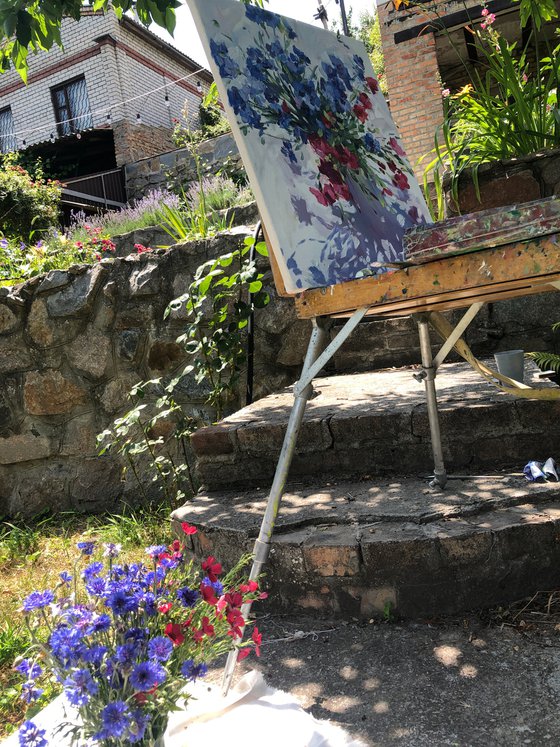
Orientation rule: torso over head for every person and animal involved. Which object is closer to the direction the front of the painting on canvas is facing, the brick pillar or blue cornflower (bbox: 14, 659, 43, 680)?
the blue cornflower

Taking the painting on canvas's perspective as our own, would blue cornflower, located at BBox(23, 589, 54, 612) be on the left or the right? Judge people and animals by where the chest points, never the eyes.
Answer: on its right

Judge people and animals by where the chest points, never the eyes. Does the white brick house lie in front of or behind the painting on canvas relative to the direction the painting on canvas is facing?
behind
